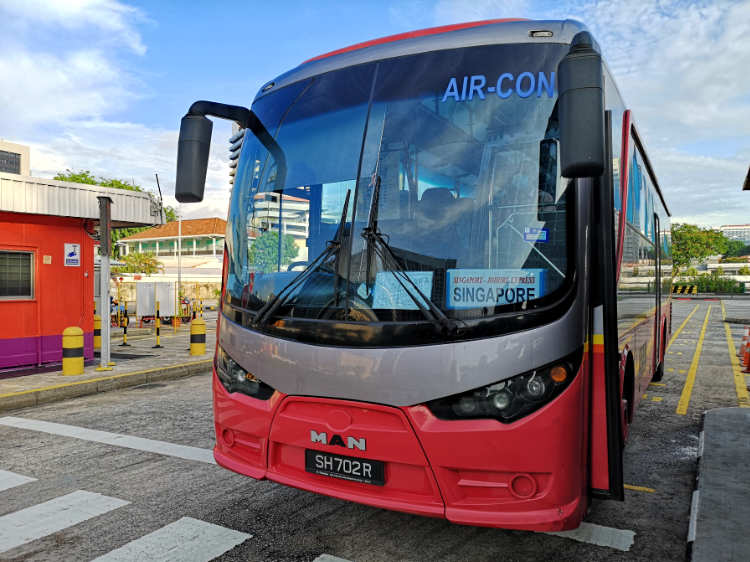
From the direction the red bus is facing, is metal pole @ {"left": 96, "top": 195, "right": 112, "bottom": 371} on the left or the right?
on its right

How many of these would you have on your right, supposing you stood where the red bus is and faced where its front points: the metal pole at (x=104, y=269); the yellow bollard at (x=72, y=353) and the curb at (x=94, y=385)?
3

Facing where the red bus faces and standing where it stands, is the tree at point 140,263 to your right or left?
on your right

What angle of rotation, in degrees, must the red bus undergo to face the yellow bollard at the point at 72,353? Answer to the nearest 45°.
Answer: approximately 90° to its right

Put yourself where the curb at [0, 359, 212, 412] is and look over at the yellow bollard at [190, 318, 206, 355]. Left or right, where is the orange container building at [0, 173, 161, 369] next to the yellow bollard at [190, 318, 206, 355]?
left

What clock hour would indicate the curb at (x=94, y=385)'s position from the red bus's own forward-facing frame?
The curb is roughly at 3 o'clock from the red bus.

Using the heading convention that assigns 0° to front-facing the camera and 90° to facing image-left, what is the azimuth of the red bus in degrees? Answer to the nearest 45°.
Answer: approximately 45°

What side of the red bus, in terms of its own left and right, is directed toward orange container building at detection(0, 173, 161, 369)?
right

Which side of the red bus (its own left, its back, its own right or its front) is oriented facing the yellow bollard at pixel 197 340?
right
